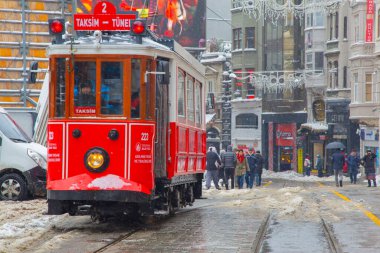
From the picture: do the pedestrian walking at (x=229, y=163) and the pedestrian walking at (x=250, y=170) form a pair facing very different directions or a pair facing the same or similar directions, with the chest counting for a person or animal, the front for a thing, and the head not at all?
very different directions

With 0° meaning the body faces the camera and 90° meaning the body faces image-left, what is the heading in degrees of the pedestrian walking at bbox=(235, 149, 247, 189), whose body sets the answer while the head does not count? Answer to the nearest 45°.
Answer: approximately 0°

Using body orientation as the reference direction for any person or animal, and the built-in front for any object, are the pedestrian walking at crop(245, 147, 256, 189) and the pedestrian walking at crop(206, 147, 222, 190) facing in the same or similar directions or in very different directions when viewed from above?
very different directions

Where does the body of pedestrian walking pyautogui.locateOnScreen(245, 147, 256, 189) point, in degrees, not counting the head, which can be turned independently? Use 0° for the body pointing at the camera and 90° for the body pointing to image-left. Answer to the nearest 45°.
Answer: approximately 0°

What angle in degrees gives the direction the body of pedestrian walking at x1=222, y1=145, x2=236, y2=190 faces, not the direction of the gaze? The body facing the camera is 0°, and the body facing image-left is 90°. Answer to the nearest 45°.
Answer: approximately 180°
